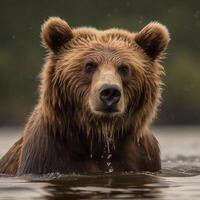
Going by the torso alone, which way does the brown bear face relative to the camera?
toward the camera
